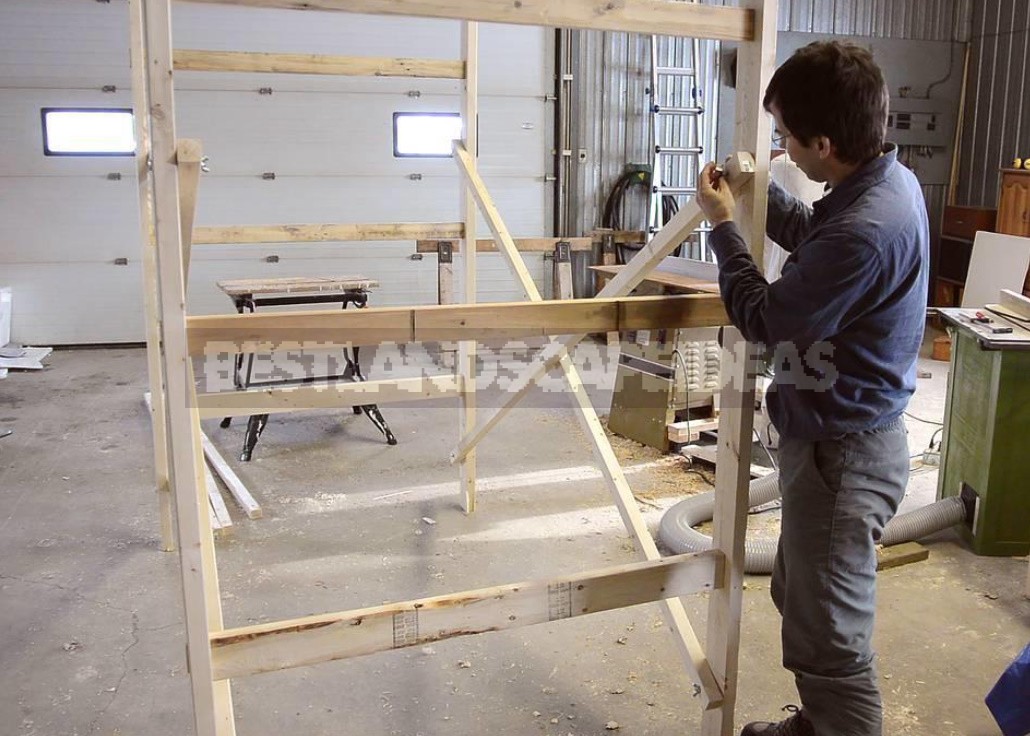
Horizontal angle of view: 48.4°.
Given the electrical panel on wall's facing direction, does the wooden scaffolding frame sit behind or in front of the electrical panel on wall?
in front

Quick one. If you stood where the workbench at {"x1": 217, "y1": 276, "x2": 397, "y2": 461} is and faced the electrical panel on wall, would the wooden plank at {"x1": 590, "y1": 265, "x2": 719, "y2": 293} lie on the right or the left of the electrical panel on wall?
right

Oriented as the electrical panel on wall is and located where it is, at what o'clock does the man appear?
The man is roughly at 12 o'clock from the electrical panel on wall.

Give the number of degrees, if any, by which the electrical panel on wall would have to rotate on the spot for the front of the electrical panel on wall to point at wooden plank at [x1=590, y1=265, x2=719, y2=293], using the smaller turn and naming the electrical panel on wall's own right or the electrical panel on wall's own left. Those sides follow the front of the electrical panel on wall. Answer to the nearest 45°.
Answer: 0° — it already faces it

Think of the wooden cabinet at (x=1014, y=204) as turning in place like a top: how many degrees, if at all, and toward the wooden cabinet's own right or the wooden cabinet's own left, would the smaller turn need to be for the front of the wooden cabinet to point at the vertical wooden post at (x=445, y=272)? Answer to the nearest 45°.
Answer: approximately 45° to the wooden cabinet's own right

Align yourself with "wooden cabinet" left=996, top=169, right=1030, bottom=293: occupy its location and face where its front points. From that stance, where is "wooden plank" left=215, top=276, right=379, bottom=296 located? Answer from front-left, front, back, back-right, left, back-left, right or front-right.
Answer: front-right

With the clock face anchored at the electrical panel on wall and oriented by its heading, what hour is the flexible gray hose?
The flexible gray hose is roughly at 12 o'clock from the electrical panel on wall.

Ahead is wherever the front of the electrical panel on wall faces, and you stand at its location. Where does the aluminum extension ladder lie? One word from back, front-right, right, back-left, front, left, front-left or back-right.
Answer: front-right

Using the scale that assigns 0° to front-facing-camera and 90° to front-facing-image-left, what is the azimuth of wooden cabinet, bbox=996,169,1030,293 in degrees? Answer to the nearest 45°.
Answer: approximately 0°

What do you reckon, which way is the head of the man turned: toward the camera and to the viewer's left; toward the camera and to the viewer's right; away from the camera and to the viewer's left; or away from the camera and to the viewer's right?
away from the camera and to the viewer's left

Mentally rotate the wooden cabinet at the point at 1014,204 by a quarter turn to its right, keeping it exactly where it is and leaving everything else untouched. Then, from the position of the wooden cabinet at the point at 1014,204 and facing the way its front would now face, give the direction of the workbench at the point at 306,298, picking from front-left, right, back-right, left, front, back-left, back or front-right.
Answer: front-left

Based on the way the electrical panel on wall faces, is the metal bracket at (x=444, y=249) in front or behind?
in front

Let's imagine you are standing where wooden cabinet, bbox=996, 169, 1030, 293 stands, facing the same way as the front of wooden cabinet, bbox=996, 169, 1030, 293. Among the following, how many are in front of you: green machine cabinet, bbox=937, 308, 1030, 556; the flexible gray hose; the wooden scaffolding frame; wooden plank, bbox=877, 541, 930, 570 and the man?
5

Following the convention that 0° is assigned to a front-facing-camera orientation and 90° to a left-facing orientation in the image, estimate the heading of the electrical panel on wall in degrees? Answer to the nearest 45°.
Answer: approximately 0°
